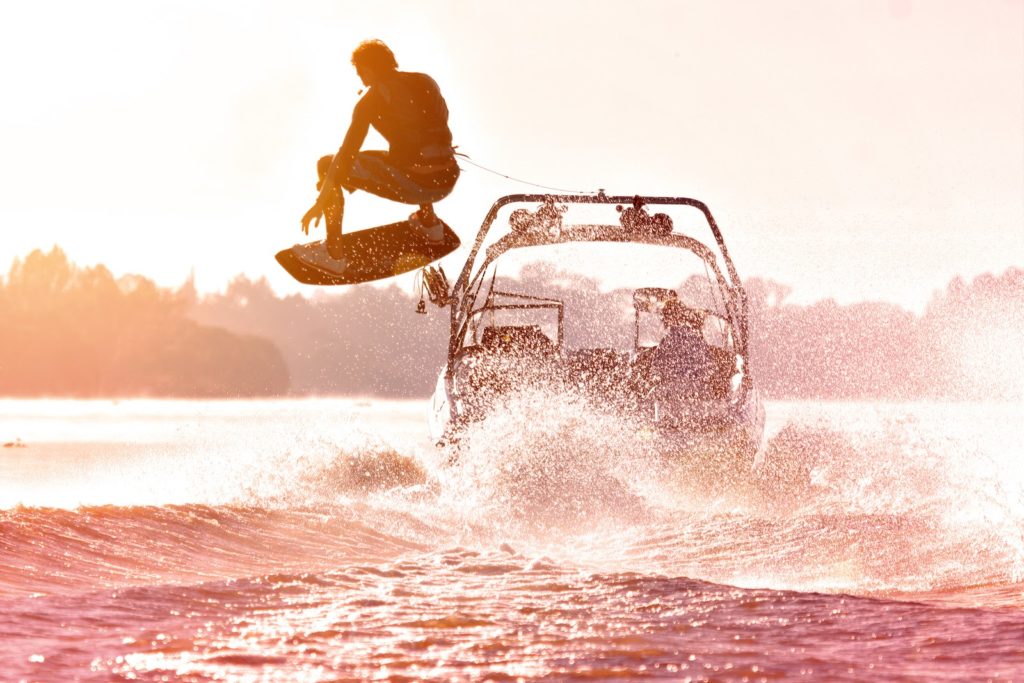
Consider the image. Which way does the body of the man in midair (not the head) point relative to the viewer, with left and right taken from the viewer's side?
facing away from the viewer and to the left of the viewer
